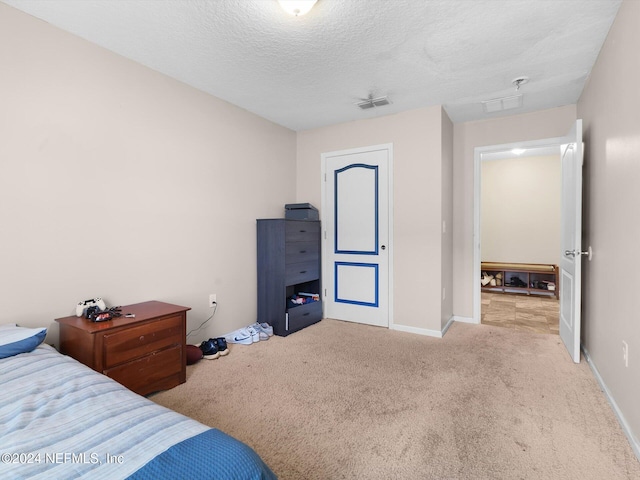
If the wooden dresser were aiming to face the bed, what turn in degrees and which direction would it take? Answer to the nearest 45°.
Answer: approximately 45° to its right

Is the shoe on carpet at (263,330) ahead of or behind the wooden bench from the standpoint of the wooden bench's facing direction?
ahead

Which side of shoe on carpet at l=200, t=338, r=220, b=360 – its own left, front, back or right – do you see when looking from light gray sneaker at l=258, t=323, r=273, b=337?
left

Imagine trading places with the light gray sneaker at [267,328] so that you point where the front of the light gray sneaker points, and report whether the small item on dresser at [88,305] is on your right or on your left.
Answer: on your right

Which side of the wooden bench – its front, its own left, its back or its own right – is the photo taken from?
front

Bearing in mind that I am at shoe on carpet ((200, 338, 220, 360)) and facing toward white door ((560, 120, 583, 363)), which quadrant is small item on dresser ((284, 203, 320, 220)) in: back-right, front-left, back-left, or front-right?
front-left

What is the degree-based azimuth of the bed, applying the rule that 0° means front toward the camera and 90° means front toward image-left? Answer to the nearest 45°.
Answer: approximately 315°

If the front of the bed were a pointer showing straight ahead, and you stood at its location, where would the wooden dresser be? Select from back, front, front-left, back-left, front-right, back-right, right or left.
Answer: back-left

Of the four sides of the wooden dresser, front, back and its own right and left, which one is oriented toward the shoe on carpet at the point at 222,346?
left

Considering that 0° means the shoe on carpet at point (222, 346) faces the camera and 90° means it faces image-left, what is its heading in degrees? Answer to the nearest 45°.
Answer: approximately 315°

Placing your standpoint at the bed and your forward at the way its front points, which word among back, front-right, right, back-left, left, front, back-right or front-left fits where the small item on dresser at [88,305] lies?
back-left
